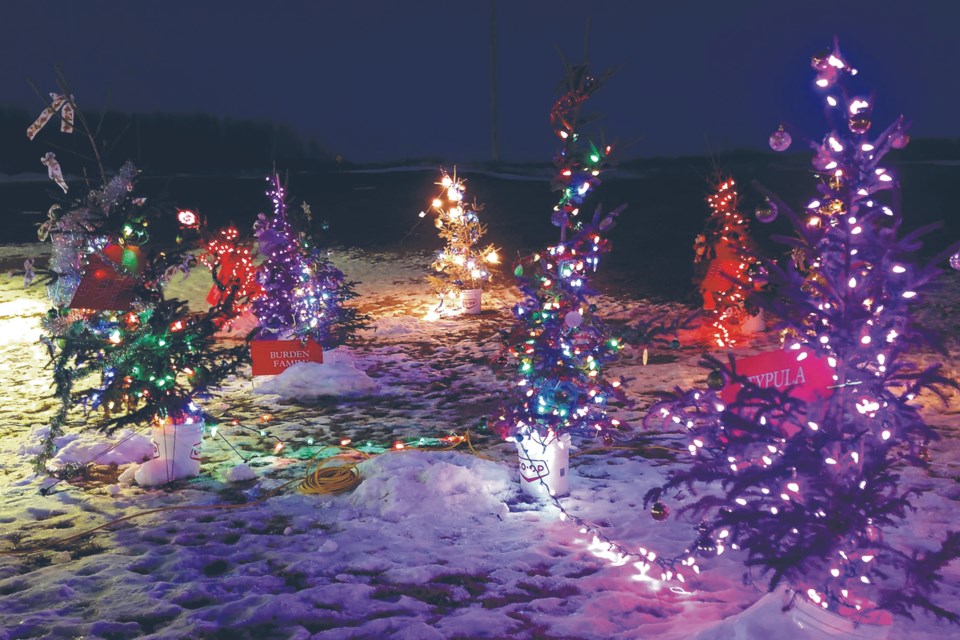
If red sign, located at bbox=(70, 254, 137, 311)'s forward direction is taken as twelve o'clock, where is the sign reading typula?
The sign reading typula is roughly at 11 o'clock from the red sign.

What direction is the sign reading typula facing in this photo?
toward the camera

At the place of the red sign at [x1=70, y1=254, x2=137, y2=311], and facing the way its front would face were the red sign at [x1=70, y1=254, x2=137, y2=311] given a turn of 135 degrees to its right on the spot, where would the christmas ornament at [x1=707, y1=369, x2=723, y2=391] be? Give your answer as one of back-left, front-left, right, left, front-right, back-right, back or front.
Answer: back

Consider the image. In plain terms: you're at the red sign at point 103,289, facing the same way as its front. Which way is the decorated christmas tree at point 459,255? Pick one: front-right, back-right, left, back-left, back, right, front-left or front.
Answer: back-left

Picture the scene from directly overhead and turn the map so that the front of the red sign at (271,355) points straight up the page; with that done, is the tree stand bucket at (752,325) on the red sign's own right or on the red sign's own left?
on the red sign's own left

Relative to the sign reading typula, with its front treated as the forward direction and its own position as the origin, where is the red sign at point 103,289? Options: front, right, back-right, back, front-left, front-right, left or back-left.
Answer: right

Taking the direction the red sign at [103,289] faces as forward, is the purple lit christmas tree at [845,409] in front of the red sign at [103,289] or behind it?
in front

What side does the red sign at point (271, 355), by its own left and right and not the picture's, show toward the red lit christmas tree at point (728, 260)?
left

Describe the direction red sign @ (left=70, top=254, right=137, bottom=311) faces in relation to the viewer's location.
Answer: facing the viewer

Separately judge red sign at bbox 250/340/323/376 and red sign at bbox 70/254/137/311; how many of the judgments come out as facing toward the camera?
2

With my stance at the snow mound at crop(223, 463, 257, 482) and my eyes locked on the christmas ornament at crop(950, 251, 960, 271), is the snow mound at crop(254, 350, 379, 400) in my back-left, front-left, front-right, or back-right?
back-left

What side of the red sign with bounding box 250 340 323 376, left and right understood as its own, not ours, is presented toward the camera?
front

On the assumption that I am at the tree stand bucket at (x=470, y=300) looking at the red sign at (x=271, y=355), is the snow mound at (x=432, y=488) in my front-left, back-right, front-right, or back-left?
front-left

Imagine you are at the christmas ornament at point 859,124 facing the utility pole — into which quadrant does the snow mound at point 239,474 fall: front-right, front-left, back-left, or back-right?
front-left
